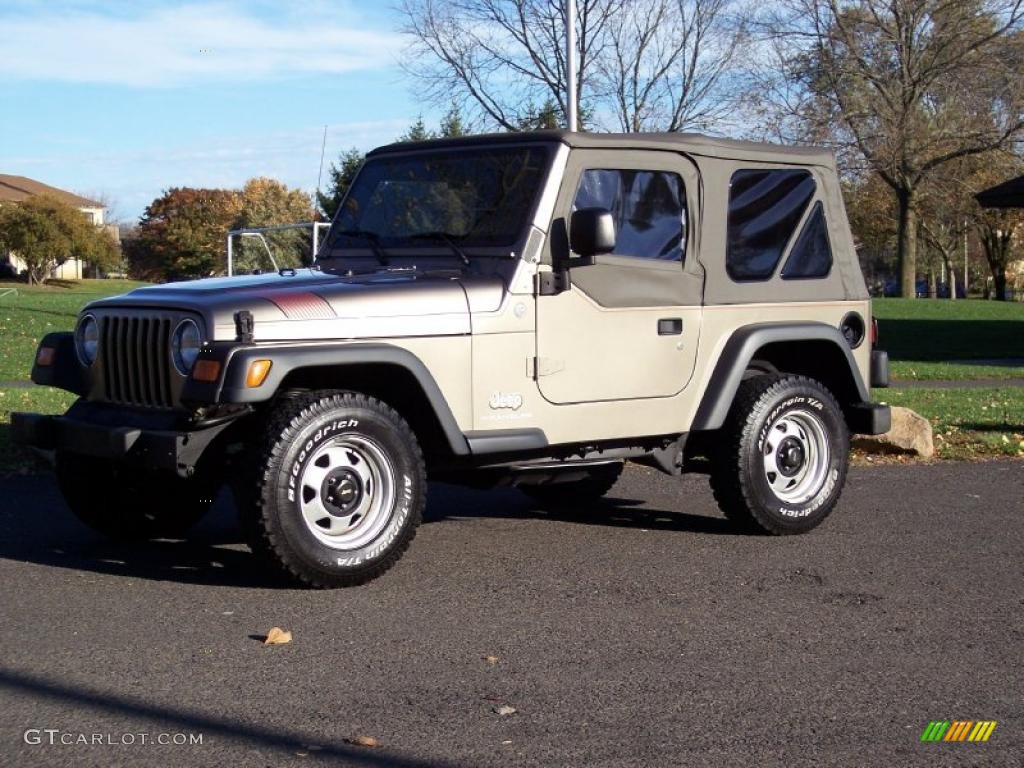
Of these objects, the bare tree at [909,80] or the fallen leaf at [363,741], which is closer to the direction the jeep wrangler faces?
the fallen leaf

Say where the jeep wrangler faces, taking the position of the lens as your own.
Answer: facing the viewer and to the left of the viewer

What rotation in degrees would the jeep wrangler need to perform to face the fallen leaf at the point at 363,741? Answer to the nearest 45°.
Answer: approximately 45° to its left

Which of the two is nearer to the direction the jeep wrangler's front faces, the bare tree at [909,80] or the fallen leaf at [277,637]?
the fallen leaf

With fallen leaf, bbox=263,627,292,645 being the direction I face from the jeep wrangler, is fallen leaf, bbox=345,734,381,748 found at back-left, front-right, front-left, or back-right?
front-left

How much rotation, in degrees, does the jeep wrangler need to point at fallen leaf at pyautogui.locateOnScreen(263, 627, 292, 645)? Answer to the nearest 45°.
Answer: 0° — it already faces it

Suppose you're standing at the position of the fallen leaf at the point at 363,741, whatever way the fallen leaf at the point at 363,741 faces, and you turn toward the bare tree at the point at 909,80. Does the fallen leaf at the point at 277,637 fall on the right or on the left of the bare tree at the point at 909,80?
left
